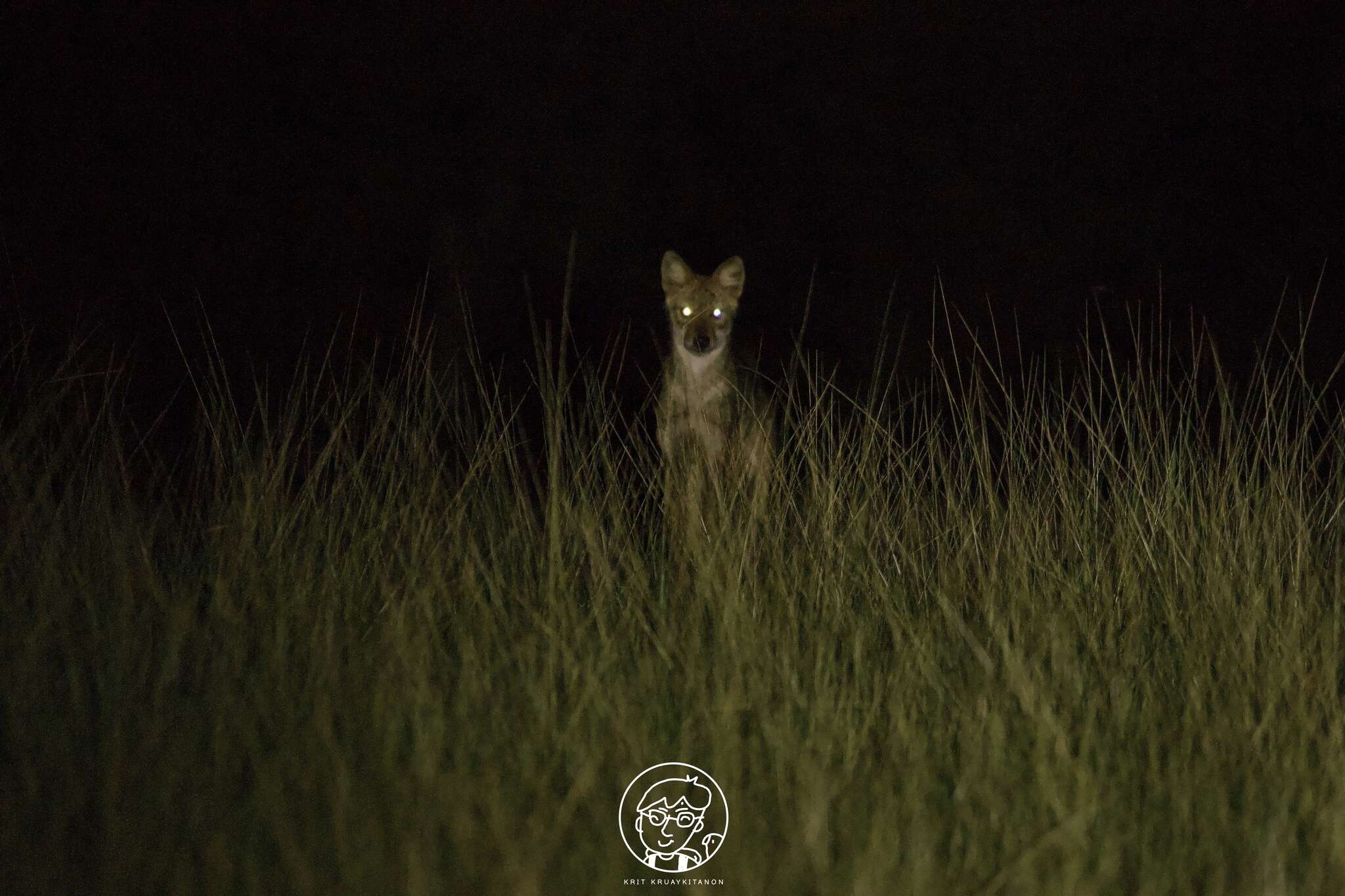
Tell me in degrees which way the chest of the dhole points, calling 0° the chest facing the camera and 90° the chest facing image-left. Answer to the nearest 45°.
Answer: approximately 0°
